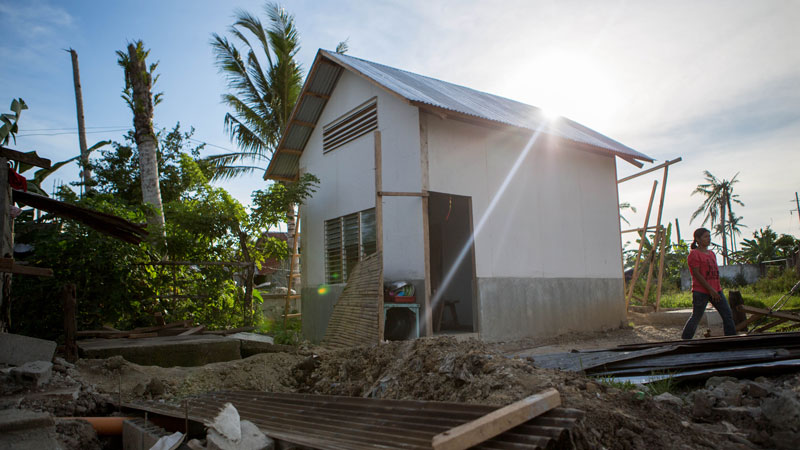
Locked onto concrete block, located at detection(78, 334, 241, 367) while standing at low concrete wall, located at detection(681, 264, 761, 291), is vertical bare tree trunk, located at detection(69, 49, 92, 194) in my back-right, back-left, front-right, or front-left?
front-right

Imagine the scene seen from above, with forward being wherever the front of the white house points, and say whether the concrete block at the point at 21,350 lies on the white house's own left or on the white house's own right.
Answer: on the white house's own right

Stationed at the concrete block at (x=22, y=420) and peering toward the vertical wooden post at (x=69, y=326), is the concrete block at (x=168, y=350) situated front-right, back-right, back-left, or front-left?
front-right

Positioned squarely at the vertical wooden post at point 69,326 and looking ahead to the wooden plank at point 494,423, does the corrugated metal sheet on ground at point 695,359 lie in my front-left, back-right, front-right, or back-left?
front-left

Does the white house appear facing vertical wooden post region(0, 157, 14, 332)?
no

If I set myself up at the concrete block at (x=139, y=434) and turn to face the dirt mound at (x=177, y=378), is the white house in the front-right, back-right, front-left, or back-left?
front-right

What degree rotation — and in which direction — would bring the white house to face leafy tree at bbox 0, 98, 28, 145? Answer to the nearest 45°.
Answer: approximately 135° to its right

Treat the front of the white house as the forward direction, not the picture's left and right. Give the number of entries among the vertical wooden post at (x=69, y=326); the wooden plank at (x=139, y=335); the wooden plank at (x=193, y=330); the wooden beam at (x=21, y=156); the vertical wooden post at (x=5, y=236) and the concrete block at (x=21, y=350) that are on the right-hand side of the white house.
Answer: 6

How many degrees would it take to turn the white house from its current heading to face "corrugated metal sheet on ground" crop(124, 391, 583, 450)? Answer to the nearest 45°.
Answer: approximately 45° to its right

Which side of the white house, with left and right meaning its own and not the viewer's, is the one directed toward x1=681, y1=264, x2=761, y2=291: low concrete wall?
left
